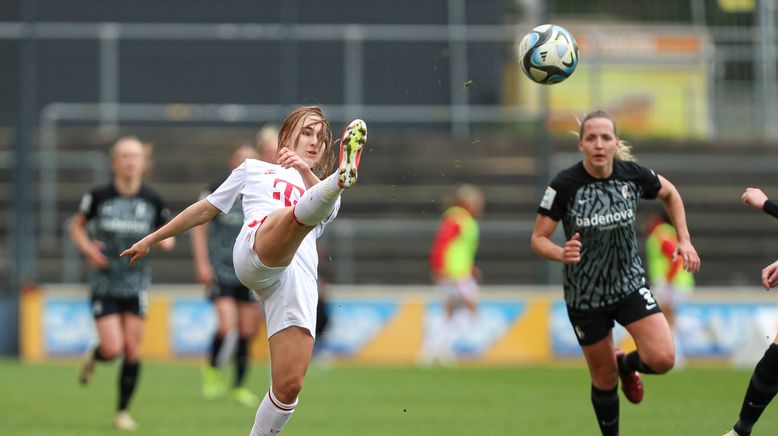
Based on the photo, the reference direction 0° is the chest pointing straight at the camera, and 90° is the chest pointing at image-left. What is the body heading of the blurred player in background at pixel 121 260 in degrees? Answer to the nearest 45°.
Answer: approximately 0°

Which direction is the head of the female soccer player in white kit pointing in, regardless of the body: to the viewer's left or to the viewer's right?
to the viewer's right

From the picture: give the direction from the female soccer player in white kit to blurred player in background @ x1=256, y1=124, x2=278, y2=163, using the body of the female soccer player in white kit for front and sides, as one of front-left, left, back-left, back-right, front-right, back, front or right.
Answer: back-left

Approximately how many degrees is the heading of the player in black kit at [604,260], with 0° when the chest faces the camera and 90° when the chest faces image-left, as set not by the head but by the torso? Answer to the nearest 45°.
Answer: approximately 0°
